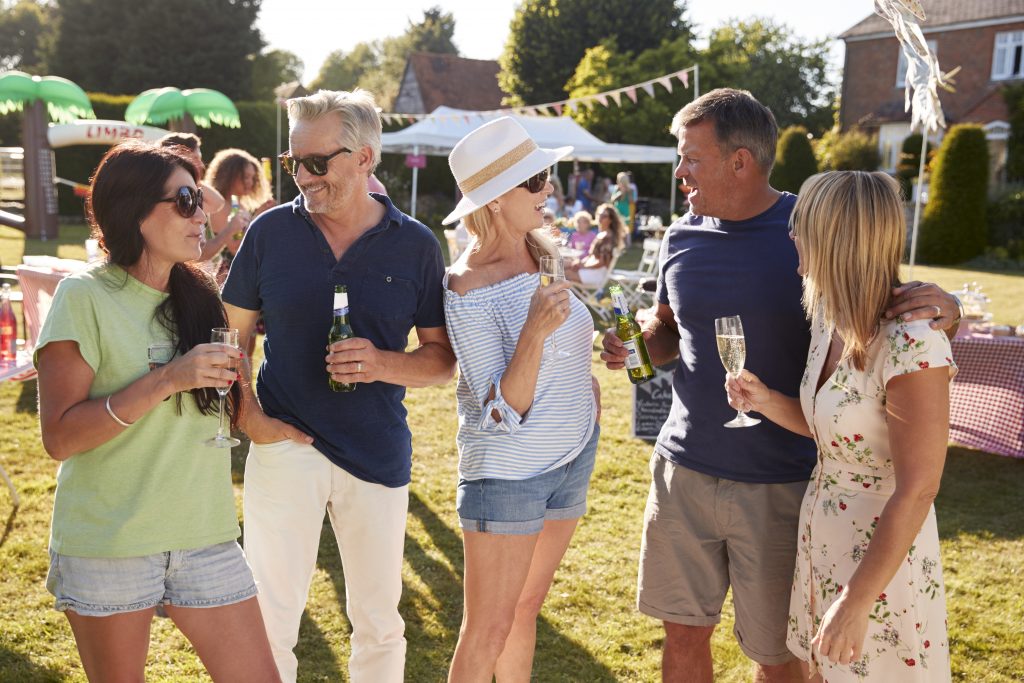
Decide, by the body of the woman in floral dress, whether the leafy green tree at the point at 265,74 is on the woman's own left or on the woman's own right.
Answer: on the woman's own right

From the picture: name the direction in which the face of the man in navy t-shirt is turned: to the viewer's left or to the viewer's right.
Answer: to the viewer's left

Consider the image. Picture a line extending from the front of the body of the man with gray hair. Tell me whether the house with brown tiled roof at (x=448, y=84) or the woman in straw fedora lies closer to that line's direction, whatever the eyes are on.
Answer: the woman in straw fedora

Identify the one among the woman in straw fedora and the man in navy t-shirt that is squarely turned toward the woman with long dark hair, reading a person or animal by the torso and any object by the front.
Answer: the man in navy t-shirt

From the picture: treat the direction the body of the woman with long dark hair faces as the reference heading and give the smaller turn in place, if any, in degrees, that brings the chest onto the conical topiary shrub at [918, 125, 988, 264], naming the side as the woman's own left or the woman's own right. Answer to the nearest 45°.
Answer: approximately 90° to the woman's own left

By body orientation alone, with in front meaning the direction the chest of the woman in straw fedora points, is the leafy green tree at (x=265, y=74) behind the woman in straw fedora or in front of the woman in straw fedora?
behind

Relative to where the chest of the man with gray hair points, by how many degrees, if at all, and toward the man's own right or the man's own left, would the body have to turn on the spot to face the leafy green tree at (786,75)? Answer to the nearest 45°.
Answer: approximately 135° to the man's own left

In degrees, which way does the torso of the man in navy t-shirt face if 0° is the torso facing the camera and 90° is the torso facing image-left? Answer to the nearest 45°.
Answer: approximately 45°

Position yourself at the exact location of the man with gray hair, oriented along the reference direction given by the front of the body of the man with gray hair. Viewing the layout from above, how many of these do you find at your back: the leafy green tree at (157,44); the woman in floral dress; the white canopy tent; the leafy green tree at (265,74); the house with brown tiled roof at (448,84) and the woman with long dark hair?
4

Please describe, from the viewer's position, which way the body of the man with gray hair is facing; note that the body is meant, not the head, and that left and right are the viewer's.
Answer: facing the viewer

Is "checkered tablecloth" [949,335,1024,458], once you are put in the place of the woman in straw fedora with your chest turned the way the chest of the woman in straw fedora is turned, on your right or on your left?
on your left

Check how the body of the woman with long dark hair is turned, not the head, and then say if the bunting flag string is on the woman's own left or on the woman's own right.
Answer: on the woman's own left

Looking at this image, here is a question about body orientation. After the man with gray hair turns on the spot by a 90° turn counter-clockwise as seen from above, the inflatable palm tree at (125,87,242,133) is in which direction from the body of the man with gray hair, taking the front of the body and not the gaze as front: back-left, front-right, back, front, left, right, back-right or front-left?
left

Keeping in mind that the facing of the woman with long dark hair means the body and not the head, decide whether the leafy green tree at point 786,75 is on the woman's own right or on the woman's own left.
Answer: on the woman's own left

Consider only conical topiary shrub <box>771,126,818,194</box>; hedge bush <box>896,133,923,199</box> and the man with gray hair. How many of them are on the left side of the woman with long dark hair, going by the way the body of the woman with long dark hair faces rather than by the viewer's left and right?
3

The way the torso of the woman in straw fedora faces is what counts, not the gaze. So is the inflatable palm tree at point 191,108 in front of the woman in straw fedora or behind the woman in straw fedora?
behind

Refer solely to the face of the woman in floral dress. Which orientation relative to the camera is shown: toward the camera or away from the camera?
away from the camera
